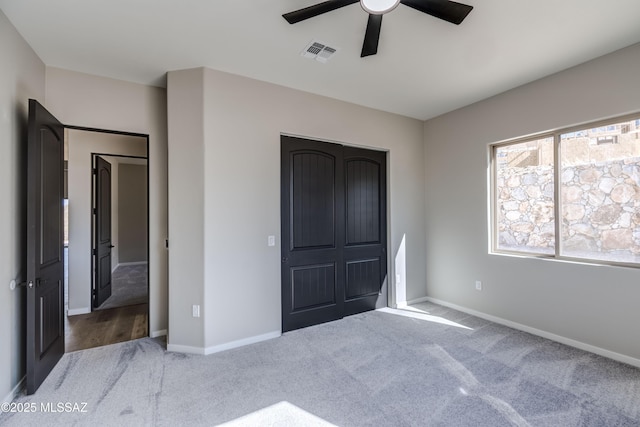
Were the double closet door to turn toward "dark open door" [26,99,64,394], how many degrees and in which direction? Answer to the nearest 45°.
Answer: approximately 90° to its right

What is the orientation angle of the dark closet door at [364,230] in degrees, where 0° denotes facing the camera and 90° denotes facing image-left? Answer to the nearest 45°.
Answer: approximately 315°

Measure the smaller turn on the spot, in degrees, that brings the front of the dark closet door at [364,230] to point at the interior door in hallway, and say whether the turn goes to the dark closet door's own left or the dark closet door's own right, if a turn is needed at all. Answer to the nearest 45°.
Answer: approximately 135° to the dark closet door's own right

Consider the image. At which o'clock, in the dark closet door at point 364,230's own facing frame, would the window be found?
The window is roughly at 11 o'clock from the dark closet door.

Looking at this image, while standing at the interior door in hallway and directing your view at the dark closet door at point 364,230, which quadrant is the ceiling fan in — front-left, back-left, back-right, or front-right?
front-right

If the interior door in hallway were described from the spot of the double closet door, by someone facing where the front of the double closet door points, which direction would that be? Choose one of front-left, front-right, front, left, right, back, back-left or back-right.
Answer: back-right

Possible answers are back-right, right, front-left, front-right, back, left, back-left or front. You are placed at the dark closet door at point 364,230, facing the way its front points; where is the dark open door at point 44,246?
right

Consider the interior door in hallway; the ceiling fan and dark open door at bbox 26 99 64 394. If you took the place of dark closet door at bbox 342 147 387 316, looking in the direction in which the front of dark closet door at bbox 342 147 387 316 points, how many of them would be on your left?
0

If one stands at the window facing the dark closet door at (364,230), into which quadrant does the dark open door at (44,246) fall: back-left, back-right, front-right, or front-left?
front-left

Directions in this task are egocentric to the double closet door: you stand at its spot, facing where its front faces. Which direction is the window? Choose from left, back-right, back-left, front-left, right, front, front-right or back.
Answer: front-left

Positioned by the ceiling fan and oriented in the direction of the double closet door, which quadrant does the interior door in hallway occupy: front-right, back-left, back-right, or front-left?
front-left

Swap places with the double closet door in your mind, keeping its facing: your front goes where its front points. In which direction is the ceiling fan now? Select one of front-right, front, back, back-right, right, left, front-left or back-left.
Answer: front-right

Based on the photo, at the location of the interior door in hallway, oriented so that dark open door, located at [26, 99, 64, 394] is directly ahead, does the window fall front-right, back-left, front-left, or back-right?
front-left

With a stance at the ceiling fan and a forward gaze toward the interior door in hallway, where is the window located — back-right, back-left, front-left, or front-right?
back-right

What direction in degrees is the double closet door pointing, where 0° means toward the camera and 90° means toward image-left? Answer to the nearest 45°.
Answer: approximately 315°

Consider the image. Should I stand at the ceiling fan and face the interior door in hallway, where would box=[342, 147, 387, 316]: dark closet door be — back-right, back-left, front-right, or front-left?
front-right

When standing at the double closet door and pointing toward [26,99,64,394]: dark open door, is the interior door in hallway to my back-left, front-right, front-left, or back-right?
front-right

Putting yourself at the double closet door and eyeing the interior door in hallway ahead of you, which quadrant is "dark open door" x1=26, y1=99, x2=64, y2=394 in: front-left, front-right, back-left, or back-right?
front-left
